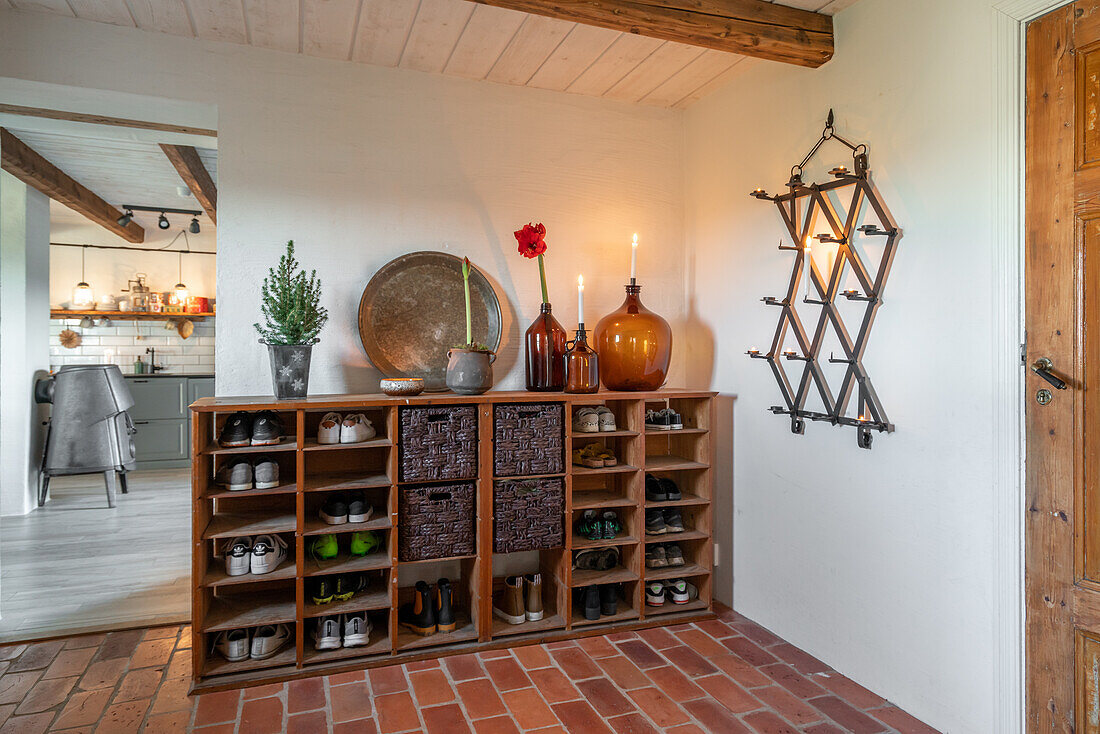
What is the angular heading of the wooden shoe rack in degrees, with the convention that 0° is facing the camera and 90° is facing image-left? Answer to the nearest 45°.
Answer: approximately 0°

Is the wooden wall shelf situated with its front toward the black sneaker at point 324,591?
yes

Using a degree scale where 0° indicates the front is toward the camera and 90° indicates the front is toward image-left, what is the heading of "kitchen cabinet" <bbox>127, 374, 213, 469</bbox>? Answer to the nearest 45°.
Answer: approximately 0°

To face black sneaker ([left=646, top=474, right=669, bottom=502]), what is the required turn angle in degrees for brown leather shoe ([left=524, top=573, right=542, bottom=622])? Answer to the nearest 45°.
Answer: approximately 90° to its right
